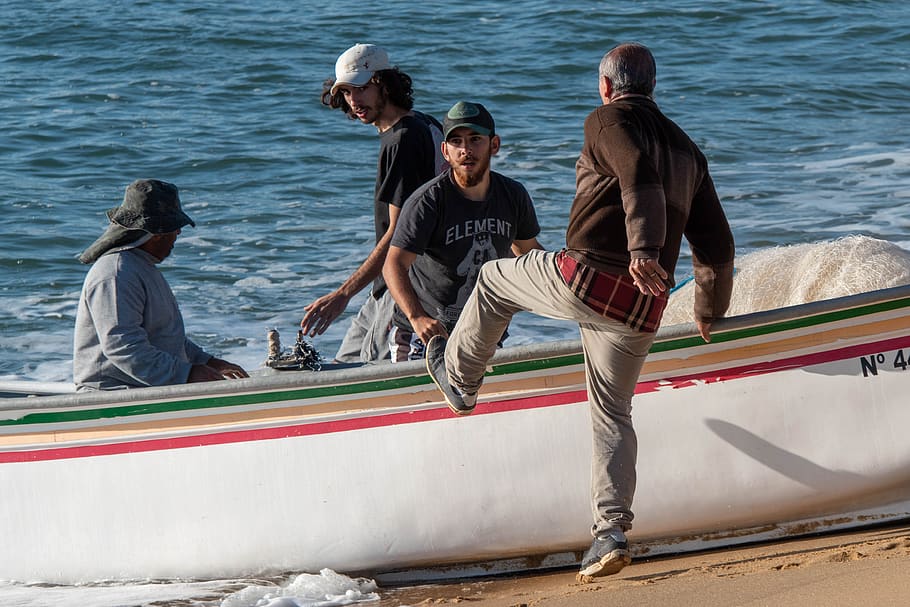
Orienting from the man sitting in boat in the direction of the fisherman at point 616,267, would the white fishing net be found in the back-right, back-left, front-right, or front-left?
front-left

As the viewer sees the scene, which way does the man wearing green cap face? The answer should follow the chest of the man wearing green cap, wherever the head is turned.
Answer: toward the camera

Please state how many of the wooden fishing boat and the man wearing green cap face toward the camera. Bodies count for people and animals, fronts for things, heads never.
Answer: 1

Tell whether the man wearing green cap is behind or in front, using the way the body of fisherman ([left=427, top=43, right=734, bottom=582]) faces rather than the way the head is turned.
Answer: in front

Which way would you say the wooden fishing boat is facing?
to the viewer's right

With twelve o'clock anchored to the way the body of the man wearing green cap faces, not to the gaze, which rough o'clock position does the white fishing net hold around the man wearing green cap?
The white fishing net is roughly at 8 o'clock from the man wearing green cap.

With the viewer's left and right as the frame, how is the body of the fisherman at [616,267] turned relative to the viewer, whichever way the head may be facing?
facing away from the viewer and to the left of the viewer

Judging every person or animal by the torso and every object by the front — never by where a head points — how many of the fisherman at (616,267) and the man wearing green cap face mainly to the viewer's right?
0

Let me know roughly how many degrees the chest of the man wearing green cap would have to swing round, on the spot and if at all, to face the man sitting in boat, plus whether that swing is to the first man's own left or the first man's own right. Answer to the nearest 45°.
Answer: approximately 90° to the first man's own right

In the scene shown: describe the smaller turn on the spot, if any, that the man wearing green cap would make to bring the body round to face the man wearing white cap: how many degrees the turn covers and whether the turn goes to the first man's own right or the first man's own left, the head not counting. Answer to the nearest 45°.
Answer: approximately 135° to the first man's own right
